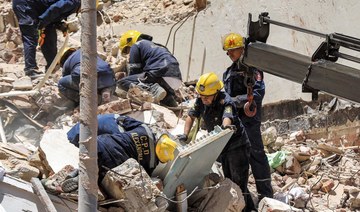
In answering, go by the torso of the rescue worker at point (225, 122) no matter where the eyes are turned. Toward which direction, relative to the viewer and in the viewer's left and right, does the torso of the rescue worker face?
facing the viewer and to the left of the viewer

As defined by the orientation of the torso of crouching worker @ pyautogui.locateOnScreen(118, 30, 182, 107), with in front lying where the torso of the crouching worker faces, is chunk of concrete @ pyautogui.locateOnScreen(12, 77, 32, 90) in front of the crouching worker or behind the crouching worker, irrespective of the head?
in front

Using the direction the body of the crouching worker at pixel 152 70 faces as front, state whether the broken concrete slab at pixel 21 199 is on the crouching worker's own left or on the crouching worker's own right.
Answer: on the crouching worker's own left

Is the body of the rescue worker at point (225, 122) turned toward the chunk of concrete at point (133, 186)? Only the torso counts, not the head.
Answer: yes

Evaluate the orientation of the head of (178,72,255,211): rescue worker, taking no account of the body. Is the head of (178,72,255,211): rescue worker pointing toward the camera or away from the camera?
toward the camera

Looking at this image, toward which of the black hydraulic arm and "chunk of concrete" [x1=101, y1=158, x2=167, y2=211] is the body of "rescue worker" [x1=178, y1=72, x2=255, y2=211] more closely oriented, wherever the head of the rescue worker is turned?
the chunk of concrete

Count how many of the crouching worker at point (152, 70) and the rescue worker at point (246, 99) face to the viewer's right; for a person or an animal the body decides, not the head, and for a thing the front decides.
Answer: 0

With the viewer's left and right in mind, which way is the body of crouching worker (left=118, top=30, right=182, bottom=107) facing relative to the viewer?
facing to the left of the viewer

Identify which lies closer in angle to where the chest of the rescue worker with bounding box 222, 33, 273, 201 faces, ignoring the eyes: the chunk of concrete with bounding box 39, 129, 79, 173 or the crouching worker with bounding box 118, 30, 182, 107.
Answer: the chunk of concrete

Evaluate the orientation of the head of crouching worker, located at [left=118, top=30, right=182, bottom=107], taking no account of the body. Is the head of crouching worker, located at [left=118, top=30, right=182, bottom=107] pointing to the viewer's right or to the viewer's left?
to the viewer's left

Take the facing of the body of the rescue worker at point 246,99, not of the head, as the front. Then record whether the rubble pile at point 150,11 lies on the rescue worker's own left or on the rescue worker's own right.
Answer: on the rescue worker's own right

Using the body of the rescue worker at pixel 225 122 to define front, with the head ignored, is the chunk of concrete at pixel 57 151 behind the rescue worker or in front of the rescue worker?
in front

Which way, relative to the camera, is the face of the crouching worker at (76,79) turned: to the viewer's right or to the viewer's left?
to the viewer's left
